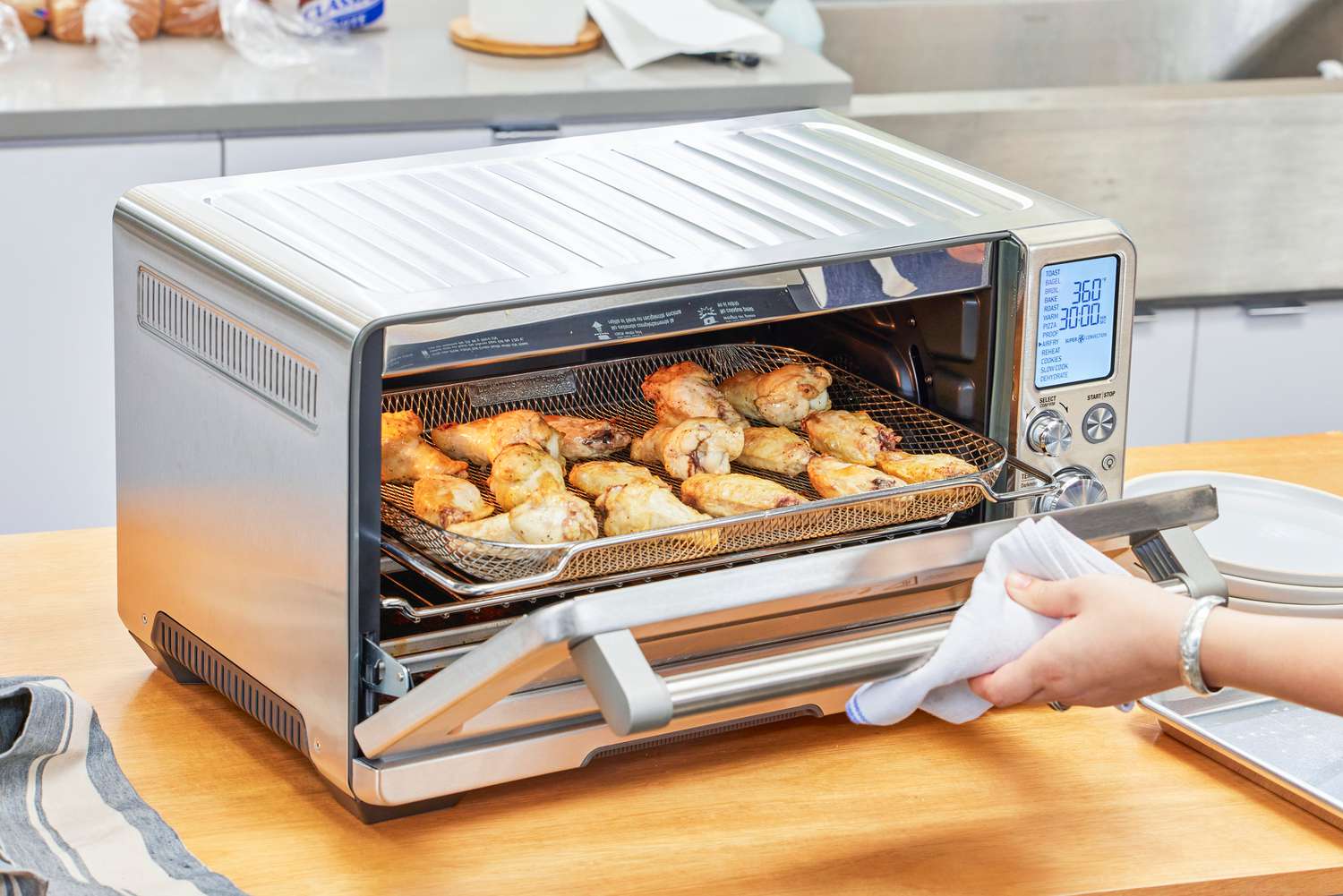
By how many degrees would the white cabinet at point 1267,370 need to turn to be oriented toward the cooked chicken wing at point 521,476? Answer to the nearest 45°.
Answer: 0° — it already faces it

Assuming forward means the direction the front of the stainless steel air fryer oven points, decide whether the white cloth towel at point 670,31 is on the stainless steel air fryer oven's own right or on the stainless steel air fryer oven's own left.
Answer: on the stainless steel air fryer oven's own left

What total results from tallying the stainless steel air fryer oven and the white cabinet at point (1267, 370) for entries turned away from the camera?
0

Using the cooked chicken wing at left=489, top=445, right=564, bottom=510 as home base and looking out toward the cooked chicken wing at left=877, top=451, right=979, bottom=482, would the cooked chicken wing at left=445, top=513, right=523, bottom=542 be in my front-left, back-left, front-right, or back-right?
back-right

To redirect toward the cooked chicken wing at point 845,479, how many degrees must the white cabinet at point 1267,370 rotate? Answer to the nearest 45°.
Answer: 0° — it already faces it

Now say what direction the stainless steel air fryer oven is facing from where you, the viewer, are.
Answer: facing the viewer and to the right of the viewer

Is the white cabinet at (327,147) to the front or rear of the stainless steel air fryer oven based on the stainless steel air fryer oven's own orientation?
to the rear

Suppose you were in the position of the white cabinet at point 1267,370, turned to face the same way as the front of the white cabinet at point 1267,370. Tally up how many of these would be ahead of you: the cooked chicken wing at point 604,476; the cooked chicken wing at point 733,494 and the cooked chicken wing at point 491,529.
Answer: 3

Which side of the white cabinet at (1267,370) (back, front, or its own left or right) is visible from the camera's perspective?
front

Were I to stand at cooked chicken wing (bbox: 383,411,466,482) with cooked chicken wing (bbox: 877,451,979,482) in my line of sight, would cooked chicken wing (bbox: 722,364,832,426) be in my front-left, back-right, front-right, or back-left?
front-left

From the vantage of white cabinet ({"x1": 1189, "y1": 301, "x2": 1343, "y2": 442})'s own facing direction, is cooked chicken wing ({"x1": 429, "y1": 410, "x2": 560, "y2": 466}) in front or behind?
in front

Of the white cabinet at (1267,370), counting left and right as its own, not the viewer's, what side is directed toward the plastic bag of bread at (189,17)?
right
